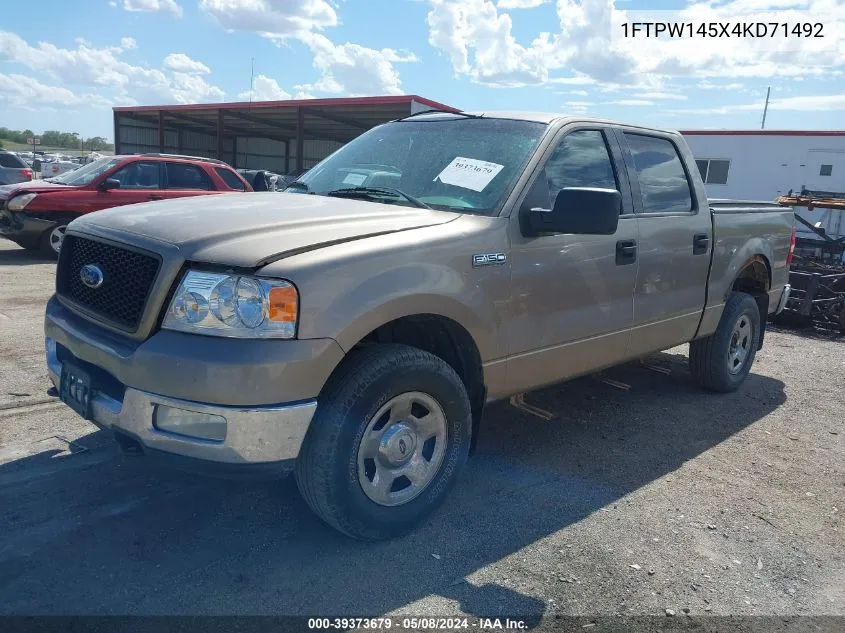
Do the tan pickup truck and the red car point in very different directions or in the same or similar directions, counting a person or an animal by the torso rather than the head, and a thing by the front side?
same or similar directions

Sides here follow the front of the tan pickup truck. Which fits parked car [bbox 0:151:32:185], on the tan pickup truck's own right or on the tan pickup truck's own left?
on the tan pickup truck's own right

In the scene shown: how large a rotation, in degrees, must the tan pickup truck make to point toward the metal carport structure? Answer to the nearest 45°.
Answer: approximately 135° to its right

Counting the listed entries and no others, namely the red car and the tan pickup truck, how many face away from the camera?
0

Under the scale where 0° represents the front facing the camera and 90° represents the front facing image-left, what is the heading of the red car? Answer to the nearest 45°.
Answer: approximately 45°

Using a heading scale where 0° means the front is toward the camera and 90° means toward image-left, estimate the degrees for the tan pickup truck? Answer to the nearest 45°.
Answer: approximately 45°

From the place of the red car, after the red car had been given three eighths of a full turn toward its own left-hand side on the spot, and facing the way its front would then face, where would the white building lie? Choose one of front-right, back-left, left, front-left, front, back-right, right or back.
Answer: front

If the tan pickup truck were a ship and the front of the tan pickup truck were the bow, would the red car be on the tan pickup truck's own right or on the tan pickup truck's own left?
on the tan pickup truck's own right

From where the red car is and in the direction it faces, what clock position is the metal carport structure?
The metal carport structure is roughly at 5 o'clock from the red car.
